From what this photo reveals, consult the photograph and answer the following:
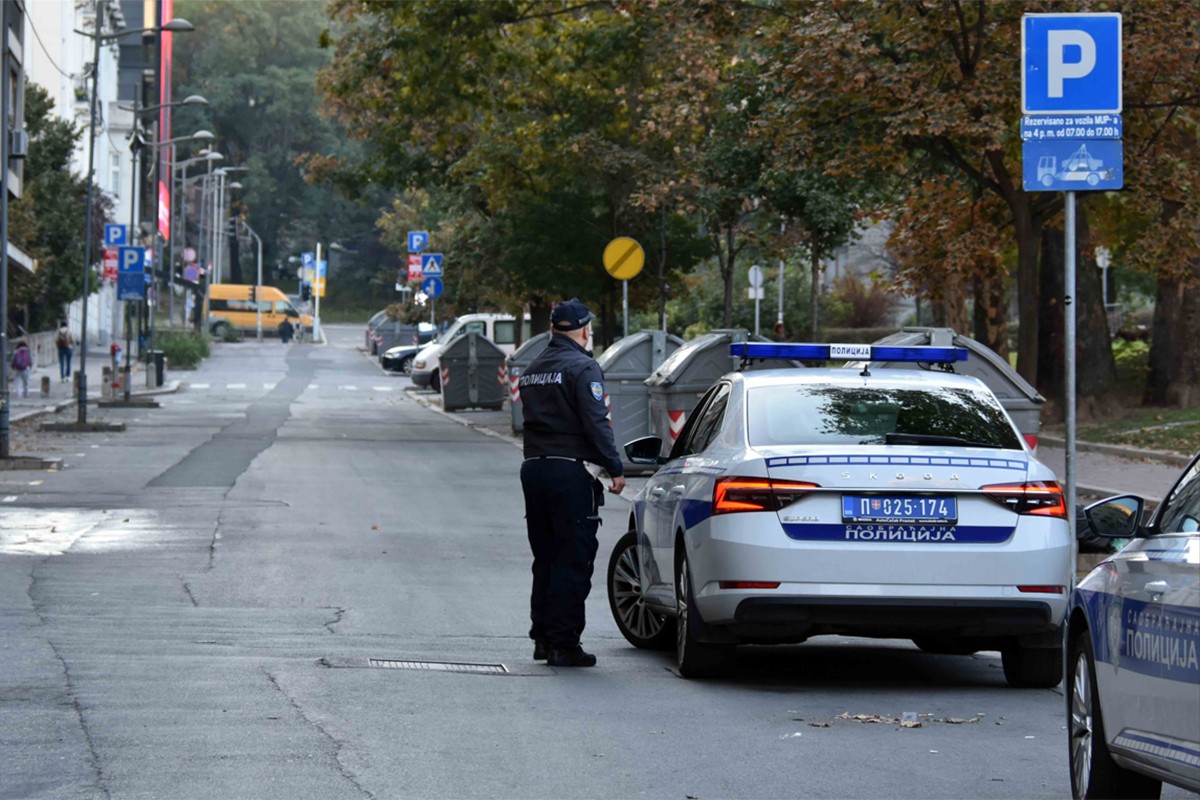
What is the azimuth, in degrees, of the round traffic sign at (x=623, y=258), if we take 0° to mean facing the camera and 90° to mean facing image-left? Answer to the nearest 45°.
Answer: approximately 0°

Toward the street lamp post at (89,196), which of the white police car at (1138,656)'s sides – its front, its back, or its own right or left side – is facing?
front

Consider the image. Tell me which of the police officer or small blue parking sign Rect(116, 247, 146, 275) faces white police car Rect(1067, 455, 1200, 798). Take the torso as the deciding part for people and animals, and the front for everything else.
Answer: the small blue parking sign

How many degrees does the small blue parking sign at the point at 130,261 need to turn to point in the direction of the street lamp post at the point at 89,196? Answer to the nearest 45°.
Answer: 0° — it already faces it

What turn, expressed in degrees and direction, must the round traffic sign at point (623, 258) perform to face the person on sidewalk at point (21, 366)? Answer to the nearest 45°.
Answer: approximately 135° to its right

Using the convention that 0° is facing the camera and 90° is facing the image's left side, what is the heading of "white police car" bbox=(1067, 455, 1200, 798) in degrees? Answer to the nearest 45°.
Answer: approximately 135°

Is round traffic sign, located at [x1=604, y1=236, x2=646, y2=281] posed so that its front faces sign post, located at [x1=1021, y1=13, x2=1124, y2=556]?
yes

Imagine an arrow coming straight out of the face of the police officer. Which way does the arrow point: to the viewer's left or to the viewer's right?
to the viewer's right

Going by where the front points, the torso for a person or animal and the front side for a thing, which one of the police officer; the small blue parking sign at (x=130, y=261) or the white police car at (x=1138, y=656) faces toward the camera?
the small blue parking sign

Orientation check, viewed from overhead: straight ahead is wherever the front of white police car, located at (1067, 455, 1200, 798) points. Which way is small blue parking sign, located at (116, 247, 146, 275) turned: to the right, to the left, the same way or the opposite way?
the opposite way

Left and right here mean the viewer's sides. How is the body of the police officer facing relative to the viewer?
facing away from the viewer and to the right of the viewer

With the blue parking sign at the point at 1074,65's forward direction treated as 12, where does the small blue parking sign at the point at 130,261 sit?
The small blue parking sign is roughly at 5 o'clock from the blue parking sign.

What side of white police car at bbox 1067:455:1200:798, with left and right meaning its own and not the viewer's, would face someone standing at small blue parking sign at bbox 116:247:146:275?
front

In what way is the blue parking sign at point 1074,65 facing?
toward the camera

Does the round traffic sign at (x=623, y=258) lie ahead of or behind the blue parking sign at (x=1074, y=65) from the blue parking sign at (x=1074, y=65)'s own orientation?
behind

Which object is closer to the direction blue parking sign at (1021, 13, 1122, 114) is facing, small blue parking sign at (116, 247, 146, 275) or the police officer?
the police officer

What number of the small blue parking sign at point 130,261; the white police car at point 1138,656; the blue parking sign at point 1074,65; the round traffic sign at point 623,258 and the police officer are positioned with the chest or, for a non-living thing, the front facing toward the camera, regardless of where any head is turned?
3
